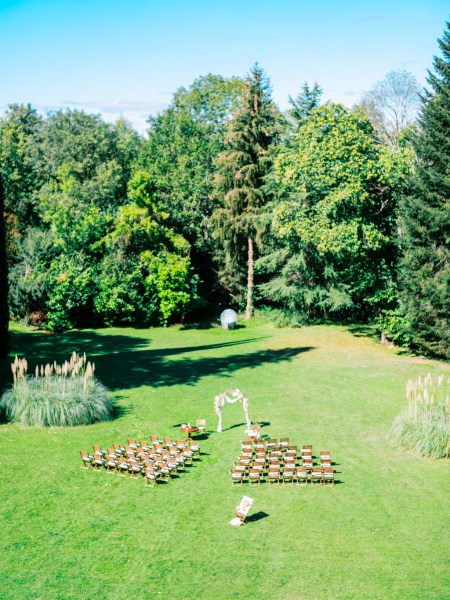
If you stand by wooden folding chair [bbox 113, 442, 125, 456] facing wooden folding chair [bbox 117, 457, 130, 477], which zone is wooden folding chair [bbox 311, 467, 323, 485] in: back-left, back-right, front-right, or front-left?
front-left

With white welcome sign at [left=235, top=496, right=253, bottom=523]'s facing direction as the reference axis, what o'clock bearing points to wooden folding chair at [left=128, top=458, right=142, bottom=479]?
wooden folding chair at [left=128, top=458, right=142, bottom=479] is roughly at 3 o'clock from white welcome sign at [left=235, top=496, right=253, bottom=523].

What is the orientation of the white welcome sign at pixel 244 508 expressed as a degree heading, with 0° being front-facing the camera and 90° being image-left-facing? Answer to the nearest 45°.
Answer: approximately 45°

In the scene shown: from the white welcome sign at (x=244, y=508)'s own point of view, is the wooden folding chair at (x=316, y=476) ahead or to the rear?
to the rear

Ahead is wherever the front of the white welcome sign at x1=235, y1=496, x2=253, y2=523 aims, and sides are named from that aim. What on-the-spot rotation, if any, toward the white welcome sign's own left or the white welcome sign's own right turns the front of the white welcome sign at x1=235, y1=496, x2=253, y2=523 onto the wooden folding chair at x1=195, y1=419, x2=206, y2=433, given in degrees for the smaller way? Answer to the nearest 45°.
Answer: approximately 135° to the white welcome sign's own right

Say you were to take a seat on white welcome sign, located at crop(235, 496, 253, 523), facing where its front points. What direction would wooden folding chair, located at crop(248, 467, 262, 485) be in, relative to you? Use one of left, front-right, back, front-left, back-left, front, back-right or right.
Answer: back-right

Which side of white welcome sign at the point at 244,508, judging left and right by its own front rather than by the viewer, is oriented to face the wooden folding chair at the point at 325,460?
back

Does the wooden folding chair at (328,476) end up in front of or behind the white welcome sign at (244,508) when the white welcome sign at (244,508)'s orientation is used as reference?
behind

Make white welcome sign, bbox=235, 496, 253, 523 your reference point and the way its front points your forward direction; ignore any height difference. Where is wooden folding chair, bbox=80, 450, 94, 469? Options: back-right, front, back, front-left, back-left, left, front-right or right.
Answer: right

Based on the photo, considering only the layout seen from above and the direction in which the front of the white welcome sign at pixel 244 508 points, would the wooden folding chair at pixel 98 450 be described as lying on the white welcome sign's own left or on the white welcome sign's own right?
on the white welcome sign's own right

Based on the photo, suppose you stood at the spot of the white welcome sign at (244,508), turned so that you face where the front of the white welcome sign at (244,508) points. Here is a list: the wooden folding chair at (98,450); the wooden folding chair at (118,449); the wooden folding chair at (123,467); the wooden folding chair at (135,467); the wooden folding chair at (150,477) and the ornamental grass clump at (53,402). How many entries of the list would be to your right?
6

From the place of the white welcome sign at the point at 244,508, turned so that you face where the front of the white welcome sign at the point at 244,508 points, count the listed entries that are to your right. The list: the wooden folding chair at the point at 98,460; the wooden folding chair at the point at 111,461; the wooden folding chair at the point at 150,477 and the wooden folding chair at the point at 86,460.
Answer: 4

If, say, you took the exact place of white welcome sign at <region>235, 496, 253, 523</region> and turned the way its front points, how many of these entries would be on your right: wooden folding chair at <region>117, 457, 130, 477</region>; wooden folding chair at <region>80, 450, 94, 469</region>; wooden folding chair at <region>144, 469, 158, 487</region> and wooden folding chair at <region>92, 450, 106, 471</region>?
4

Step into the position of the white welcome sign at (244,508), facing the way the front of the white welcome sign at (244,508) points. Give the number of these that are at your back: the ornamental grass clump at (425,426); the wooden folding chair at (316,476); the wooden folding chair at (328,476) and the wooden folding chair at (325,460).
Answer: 4
